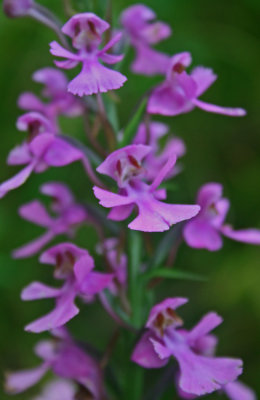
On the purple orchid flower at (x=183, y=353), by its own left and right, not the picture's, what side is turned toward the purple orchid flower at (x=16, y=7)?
back

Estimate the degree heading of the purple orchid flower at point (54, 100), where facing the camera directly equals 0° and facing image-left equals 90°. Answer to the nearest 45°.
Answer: approximately 90°

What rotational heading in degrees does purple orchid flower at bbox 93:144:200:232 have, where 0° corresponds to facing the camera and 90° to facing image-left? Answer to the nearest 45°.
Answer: approximately 0°

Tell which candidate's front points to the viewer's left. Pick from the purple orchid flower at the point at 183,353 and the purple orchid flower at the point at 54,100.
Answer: the purple orchid flower at the point at 54,100

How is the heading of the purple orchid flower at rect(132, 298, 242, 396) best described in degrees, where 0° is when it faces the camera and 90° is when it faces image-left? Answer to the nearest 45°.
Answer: approximately 315°

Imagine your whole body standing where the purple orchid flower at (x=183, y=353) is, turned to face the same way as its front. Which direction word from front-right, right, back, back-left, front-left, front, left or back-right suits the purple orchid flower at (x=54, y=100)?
back

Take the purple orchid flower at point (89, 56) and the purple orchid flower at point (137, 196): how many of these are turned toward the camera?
2

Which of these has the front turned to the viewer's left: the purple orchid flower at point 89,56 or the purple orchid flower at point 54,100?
the purple orchid flower at point 54,100
